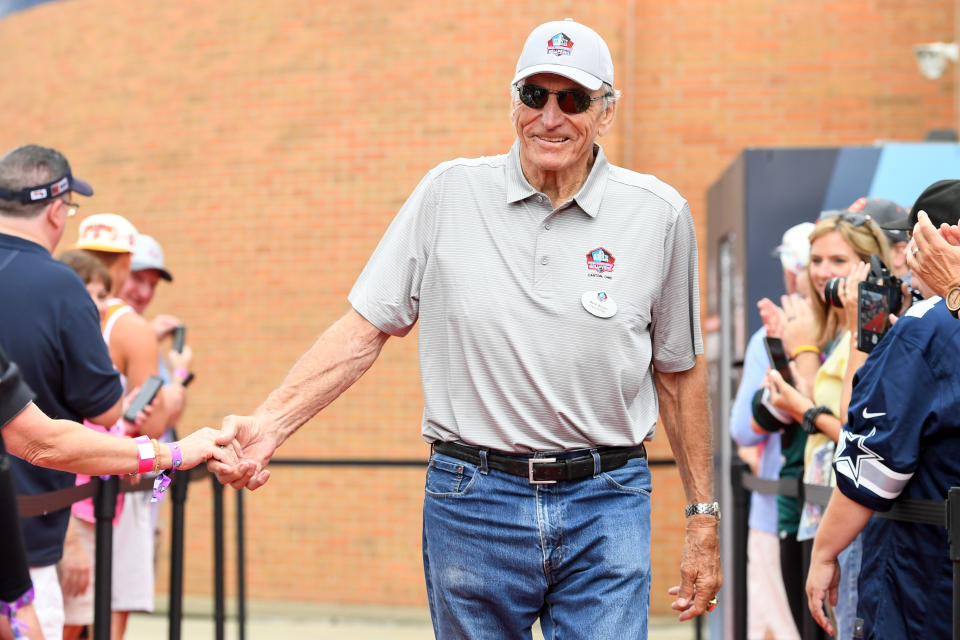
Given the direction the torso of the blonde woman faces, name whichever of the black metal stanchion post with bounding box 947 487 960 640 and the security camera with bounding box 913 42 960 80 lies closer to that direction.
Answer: the black metal stanchion post

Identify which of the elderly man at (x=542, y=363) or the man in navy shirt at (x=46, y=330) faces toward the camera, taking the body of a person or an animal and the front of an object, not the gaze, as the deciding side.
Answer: the elderly man

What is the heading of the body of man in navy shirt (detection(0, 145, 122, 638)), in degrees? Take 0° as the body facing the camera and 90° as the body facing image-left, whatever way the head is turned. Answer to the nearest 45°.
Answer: approximately 225°

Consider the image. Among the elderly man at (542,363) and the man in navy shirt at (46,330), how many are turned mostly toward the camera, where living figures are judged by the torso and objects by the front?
1

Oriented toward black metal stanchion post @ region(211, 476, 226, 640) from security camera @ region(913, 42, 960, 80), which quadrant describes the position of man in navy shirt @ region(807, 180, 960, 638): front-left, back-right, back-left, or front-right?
front-left

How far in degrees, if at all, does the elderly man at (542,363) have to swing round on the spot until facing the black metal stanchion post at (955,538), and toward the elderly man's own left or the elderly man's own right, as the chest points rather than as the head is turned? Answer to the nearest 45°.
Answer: approximately 90° to the elderly man's own left

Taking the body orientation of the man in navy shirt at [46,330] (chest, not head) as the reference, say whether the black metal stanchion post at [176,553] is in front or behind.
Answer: in front

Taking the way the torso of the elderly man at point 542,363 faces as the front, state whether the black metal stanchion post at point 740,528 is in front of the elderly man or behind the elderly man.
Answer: behind

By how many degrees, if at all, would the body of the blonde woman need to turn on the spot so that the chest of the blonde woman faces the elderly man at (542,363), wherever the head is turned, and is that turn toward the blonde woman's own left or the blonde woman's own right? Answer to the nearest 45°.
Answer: approximately 45° to the blonde woman's own left

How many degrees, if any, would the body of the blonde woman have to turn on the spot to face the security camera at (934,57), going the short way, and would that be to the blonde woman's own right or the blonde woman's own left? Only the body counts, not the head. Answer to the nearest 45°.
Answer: approximately 135° to the blonde woman's own right

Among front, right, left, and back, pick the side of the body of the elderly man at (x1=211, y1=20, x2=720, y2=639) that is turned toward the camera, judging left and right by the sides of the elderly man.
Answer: front

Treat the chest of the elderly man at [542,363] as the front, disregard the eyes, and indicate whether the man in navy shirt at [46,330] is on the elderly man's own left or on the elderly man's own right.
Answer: on the elderly man's own right

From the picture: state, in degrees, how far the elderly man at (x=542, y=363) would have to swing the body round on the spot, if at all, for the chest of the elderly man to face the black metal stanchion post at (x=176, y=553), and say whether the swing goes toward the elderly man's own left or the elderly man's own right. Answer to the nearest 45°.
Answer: approximately 135° to the elderly man's own right

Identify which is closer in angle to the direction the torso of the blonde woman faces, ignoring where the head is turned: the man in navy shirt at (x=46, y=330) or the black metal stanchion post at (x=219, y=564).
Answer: the man in navy shirt

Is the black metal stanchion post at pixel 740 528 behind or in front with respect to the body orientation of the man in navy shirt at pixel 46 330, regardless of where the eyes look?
in front

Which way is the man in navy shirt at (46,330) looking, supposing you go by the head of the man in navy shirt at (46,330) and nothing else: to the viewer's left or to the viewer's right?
to the viewer's right
